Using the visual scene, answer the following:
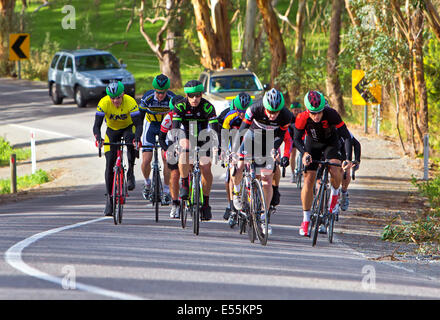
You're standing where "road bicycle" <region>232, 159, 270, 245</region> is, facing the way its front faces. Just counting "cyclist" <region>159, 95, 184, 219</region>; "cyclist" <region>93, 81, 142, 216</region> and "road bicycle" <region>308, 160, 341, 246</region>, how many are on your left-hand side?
1

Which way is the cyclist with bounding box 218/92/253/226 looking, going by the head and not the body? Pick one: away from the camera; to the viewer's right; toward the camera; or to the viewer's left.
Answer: toward the camera

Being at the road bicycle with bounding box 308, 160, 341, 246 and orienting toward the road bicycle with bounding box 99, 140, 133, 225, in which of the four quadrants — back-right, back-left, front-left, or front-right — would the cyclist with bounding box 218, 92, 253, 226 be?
front-right

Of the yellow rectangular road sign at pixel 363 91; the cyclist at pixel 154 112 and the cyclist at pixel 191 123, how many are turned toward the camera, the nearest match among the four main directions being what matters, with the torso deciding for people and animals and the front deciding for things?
3

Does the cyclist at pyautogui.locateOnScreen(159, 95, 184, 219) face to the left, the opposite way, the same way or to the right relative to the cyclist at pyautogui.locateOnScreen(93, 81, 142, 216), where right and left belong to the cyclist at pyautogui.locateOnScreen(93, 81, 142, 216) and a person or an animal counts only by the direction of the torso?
the same way

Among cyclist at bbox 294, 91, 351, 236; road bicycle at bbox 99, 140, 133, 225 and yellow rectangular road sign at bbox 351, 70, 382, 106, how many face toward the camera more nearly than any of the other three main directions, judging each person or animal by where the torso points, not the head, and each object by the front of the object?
3

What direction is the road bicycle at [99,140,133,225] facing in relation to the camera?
toward the camera

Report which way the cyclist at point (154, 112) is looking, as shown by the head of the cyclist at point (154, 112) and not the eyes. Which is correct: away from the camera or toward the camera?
toward the camera

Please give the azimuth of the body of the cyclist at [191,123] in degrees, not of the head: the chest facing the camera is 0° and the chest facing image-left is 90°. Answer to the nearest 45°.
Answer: approximately 0°

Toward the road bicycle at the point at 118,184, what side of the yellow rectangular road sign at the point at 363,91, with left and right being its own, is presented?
front

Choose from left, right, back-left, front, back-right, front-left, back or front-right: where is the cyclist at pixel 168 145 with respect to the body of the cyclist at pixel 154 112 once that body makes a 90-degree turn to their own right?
left

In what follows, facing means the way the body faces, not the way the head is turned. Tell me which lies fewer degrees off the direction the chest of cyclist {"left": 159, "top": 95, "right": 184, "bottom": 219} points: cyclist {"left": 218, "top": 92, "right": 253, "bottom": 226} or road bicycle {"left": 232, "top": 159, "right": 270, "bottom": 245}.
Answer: the road bicycle

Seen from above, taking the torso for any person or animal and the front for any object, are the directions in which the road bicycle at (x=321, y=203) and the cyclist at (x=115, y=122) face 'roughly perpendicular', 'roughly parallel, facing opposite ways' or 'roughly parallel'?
roughly parallel

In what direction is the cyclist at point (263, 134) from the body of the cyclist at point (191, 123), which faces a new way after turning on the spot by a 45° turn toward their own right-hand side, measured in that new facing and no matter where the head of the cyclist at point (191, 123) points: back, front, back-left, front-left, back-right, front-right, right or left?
left

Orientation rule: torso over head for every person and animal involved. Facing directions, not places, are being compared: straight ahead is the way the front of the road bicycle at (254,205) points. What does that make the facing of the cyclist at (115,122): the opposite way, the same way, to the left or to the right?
the same way

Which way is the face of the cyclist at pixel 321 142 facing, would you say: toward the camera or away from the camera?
toward the camera

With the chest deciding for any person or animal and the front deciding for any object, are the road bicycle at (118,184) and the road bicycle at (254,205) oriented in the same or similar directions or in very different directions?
same or similar directions

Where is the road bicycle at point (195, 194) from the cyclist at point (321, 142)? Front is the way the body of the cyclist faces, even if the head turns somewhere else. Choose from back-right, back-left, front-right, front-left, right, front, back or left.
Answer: right
